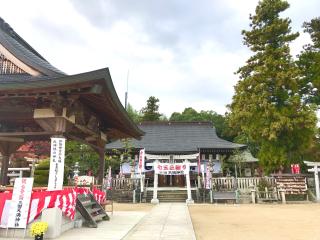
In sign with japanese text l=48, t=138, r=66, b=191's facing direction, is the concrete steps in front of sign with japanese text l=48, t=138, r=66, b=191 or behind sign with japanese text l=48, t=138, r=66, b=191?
behind

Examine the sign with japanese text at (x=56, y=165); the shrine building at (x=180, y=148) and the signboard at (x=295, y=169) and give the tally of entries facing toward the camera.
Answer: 3

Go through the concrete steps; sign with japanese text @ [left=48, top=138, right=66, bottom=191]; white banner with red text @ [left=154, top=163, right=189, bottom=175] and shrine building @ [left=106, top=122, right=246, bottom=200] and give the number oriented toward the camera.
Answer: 4

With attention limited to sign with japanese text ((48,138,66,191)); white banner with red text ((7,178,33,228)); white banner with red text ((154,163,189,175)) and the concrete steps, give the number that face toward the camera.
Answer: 4

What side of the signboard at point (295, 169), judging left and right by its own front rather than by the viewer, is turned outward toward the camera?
front

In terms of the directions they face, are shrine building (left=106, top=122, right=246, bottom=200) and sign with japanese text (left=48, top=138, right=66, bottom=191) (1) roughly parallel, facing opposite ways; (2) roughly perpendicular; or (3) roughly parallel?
roughly parallel

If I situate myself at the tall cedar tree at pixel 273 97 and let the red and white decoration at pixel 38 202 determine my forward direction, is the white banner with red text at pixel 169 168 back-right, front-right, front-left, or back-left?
front-right

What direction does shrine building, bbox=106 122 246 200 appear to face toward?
toward the camera

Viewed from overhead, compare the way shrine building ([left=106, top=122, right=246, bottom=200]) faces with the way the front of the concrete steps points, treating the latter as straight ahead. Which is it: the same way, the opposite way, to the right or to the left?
the same way

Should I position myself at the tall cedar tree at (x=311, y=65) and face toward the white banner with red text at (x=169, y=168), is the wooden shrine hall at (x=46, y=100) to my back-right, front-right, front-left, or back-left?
front-left

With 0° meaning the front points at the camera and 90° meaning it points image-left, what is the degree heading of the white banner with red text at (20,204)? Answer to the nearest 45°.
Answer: approximately 0°

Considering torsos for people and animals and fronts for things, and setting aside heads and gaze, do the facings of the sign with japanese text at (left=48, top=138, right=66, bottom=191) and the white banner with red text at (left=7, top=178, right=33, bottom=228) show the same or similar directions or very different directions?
same or similar directions

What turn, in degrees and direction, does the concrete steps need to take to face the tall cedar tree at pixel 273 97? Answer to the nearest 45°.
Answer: approximately 90° to its left

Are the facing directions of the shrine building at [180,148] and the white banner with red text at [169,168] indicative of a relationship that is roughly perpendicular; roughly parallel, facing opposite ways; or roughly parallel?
roughly parallel

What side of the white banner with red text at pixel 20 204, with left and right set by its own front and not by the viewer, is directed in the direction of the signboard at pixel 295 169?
left

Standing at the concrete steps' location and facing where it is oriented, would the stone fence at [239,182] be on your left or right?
on your left

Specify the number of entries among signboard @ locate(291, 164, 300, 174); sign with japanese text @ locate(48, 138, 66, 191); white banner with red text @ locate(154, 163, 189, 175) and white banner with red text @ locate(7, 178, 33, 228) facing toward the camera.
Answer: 4

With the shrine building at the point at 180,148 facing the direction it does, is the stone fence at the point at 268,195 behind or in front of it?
in front
